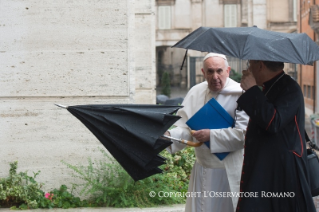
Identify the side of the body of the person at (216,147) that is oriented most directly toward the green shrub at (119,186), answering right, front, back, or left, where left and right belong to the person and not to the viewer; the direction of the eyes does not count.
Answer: right

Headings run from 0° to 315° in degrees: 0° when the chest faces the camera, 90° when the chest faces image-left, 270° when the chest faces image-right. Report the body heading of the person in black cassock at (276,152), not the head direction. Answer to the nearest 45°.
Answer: approximately 90°

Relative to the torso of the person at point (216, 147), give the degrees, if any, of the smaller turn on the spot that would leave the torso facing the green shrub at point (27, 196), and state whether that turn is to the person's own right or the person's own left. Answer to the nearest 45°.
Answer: approximately 90° to the person's own right

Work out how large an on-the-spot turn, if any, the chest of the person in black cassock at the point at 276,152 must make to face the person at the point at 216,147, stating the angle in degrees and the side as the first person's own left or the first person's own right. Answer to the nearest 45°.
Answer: approximately 45° to the first person's own right

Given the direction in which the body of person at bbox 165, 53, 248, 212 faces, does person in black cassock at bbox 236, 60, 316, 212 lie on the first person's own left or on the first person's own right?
on the first person's own left

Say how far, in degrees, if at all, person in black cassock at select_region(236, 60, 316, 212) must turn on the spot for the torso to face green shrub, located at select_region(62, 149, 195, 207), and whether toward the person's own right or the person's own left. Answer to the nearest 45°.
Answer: approximately 45° to the person's own right

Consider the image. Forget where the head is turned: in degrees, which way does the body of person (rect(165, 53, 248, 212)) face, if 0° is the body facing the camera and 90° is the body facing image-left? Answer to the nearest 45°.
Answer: approximately 45°

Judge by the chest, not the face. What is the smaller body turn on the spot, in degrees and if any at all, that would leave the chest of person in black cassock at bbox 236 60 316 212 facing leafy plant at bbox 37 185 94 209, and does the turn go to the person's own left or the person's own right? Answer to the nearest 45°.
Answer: approximately 45° to the person's own right
